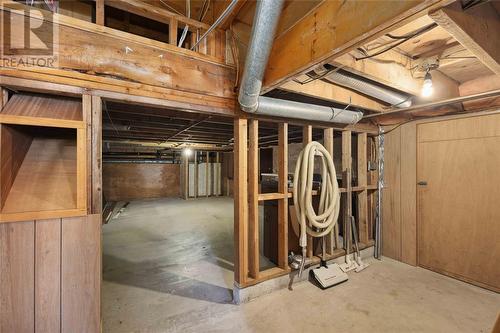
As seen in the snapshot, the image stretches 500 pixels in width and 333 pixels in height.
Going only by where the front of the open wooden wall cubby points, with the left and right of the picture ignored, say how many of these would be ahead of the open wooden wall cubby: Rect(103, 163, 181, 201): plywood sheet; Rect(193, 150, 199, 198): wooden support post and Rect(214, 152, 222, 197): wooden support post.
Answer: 0

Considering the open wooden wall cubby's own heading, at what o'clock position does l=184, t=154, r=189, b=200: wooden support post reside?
The wooden support post is roughly at 7 o'clock from the open wooden wall cubby.

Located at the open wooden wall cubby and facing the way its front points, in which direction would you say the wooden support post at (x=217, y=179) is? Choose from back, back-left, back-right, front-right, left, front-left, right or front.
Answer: back-left

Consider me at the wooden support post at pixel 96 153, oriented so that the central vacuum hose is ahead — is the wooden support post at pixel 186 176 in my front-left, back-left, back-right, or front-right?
front-left

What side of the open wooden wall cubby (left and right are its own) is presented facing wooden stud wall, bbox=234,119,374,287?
left

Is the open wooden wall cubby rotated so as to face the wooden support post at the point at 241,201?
no

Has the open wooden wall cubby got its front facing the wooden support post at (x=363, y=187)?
no

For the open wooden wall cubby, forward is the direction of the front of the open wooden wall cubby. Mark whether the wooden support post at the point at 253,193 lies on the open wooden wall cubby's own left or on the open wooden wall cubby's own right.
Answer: on the open wooden wall cubby's own left

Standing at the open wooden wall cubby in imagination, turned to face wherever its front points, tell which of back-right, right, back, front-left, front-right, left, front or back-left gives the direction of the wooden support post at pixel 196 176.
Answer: back-left

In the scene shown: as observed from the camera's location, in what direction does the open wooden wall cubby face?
facing the viewer

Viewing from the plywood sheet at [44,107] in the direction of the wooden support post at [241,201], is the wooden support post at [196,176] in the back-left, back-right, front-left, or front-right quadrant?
front-left

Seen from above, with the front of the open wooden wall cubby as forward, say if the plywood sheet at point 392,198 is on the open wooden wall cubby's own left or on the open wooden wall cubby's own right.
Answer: on the open wooden wall cubby's own left

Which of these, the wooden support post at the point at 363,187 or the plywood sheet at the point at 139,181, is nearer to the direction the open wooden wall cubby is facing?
the wooden support post

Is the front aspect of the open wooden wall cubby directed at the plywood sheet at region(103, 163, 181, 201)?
no

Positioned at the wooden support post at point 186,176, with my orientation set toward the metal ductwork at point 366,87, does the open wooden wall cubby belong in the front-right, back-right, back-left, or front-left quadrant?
front-right

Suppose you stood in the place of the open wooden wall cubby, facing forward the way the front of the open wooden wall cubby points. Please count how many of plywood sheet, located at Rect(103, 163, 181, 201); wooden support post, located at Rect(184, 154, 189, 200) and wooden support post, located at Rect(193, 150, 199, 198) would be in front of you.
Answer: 0

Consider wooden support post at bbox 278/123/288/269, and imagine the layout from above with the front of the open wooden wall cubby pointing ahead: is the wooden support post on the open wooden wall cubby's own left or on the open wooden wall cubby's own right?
on the open wooden wall cubby's own left
